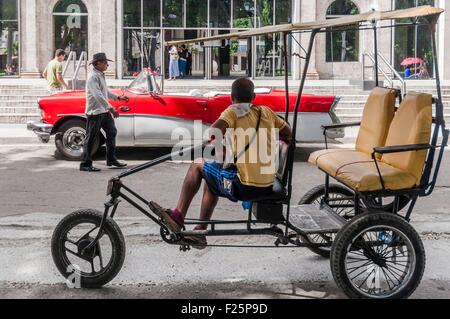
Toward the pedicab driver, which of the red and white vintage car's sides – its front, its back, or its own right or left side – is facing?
left

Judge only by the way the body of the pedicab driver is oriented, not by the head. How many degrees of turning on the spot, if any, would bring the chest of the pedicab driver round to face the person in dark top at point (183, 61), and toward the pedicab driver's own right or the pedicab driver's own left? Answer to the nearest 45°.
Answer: approximately 45° to the pedicab driver's own right

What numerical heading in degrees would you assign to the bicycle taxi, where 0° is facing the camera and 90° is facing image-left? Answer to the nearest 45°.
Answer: approximately 90°

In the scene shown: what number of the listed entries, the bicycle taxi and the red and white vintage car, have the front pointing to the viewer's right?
0

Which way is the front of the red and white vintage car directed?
to the viewer's left

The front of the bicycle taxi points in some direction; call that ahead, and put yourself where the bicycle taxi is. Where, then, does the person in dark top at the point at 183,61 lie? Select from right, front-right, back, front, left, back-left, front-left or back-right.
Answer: right

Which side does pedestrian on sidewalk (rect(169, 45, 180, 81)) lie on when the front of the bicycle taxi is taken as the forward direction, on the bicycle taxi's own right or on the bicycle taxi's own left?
on the bicycle taxi's own right

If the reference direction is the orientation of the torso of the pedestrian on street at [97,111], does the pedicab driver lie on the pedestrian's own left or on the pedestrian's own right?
on the pedestrian's own right
